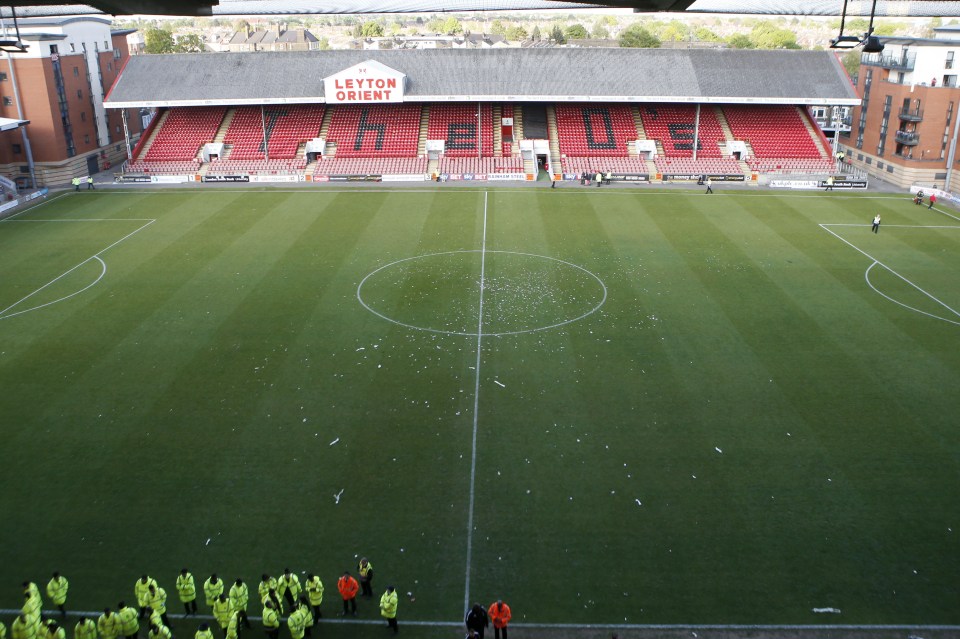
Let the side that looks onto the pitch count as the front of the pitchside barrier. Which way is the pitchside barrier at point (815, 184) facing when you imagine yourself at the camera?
facing the viewer

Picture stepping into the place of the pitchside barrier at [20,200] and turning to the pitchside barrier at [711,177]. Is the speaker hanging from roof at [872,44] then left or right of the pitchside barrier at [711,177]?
right

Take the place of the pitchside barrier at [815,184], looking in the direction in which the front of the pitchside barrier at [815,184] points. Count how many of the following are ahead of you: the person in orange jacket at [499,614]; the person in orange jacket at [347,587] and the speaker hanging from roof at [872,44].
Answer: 3

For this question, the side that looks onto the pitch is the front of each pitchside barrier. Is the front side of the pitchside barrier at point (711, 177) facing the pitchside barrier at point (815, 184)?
no

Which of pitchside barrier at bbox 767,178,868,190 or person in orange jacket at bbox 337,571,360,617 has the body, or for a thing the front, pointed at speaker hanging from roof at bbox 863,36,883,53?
the pitchside barrier

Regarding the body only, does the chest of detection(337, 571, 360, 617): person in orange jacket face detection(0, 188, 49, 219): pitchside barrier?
no

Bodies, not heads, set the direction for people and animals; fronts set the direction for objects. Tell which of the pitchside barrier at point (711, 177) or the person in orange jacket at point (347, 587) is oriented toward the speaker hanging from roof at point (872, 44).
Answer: the pitchside barrier

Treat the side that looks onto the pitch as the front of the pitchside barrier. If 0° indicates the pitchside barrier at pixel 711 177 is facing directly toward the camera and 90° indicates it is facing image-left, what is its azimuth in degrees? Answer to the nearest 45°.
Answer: approximately 0°

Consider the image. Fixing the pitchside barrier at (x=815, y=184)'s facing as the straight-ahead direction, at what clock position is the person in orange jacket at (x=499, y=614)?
The person in orange jacket is roughly at 12 o'clock from the pitchside barrier.

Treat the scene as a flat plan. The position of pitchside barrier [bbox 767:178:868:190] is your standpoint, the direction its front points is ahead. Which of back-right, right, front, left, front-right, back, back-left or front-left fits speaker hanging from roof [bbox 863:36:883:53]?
front
